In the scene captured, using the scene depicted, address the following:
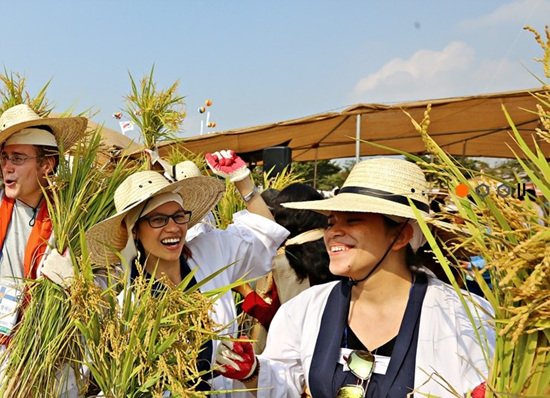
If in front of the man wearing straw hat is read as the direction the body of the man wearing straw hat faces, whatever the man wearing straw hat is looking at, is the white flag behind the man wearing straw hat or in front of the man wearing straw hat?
behind

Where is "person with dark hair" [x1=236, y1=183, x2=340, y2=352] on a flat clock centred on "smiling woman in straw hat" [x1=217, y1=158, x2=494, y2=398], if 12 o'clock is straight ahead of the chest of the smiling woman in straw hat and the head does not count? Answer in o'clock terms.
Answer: The person with dark hair is roughly at 4 o'clock from the smiling woman in straw hat.

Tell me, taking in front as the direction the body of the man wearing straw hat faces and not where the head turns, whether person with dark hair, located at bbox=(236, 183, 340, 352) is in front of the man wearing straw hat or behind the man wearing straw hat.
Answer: behind

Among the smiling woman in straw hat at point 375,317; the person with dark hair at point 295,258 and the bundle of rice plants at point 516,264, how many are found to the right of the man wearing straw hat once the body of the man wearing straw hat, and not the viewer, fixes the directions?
0

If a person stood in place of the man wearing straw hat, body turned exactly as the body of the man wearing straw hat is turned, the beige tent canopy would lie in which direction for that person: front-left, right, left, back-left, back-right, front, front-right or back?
back

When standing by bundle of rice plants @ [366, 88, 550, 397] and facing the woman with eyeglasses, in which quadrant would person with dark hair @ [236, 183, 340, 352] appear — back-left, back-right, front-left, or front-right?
front-right

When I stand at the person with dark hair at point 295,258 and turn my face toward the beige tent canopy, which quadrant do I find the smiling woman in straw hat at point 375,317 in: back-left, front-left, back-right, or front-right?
back-right

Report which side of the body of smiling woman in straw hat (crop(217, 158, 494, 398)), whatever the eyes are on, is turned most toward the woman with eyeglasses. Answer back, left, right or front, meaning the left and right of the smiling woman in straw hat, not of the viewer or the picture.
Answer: right

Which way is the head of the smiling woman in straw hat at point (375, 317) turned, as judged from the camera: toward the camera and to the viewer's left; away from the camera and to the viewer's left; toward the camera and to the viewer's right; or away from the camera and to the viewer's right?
toward the camera and to the viewer's left

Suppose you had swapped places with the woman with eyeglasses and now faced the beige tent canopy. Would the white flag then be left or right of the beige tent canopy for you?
left

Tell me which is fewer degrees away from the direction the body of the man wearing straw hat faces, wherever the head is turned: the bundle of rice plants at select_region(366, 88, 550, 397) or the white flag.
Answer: the bundle of rice plants

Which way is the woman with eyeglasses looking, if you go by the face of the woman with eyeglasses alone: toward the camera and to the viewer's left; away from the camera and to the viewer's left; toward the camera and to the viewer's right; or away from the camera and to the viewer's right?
toward the camera and to the viewer's right

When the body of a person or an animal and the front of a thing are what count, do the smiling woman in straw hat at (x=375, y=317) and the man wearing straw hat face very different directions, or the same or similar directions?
same or similar directions

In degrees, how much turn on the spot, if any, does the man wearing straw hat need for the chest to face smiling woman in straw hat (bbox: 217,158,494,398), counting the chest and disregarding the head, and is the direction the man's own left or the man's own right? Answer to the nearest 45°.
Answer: approximately 90° to the man's own left

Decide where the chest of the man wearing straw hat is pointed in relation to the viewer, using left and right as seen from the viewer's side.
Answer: facing the viewer and to the left of the viewer
